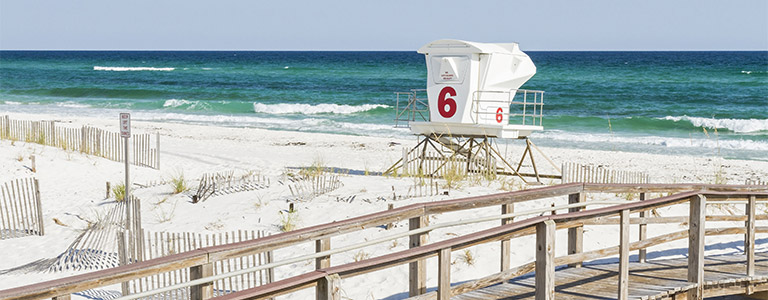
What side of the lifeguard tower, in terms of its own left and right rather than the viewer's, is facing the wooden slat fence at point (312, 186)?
back

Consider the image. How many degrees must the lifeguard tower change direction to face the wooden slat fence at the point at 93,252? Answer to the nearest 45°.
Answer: approximately 180°

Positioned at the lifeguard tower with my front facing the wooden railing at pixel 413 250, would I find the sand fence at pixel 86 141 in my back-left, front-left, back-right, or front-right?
back-right

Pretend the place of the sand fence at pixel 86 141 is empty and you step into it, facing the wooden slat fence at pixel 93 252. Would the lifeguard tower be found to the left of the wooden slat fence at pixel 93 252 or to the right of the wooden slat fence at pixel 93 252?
left

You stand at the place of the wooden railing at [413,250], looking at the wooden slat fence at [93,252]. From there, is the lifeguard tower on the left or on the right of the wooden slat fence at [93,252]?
right

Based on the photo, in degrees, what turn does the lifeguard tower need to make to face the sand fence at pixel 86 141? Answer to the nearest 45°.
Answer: approximately 135° to its left

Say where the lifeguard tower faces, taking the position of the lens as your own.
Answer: facing away from the viewer and to the right of the viewer

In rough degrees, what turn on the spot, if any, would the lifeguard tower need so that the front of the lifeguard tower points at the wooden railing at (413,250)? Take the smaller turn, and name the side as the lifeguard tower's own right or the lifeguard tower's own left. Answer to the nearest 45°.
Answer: approximately 135° to the lifeguard tower's own right

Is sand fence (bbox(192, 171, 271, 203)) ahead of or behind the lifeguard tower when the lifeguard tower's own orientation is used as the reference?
behind
